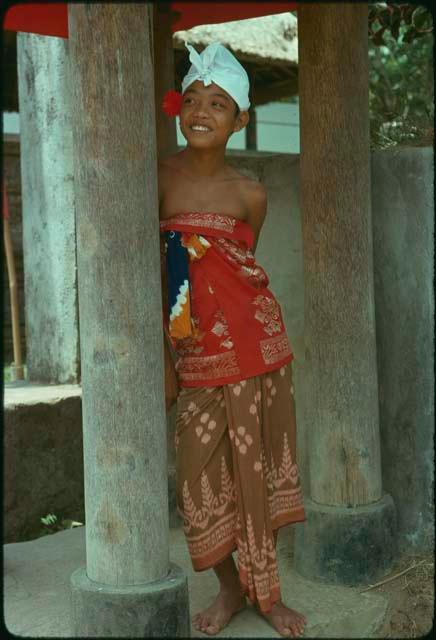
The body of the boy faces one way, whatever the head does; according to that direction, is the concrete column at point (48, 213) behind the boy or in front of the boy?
behind

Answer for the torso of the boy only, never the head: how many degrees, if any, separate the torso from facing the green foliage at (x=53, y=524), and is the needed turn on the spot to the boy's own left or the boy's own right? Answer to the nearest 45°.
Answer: approximately 135° to the boy's own right

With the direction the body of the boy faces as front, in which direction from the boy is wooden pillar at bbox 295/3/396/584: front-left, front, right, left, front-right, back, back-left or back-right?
back-left

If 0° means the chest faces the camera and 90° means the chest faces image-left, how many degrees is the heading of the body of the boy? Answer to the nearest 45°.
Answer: approximately 0°
